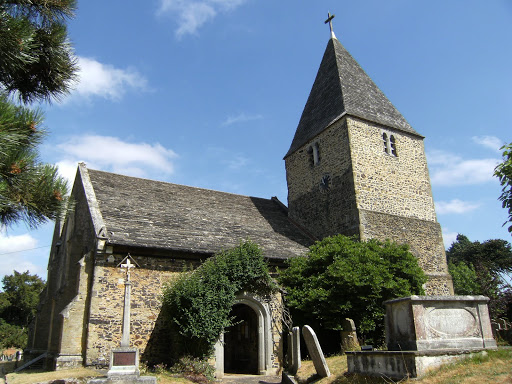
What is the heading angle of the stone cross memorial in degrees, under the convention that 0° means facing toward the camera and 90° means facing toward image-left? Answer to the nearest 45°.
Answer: approximately 0°

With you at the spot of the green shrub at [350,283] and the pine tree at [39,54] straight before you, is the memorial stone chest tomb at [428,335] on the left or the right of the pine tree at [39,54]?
left

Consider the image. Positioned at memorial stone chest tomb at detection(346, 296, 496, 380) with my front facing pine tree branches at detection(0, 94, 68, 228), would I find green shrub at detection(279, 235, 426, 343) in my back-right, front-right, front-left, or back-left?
back-right

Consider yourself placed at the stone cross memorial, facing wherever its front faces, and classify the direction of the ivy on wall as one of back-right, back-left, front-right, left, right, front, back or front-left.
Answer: back-left

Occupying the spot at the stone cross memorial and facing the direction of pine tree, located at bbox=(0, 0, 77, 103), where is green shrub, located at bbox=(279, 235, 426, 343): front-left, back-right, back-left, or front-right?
back-left

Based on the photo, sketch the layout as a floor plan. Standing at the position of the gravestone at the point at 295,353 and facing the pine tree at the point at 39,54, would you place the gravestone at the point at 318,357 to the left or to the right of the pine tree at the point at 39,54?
left

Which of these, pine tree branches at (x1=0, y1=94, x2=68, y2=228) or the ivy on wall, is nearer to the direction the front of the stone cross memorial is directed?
the pine tree branches

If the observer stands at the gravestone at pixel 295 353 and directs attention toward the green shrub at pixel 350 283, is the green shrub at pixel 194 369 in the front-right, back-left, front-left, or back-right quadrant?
back-left

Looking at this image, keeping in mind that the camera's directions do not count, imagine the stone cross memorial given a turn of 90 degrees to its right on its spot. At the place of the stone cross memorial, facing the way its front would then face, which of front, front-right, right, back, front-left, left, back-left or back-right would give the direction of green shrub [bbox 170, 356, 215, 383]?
back-right

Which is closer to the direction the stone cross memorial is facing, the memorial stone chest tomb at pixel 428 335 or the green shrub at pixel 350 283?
the memorial stone chest tomb

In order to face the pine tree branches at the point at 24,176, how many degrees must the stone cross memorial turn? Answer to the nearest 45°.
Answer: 0° — it already faces it

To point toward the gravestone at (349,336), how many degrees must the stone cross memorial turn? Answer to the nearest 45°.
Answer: approximately 90° to its left

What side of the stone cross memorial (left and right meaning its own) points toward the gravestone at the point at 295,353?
left
